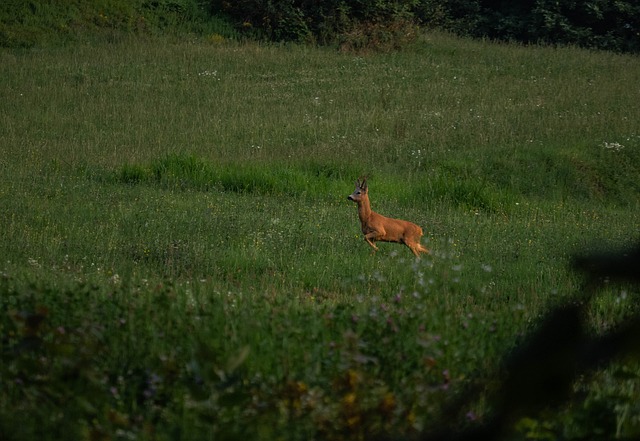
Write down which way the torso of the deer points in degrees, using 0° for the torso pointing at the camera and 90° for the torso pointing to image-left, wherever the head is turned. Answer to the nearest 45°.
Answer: approximately 90°

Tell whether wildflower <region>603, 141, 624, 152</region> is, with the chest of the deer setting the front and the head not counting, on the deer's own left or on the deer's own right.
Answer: on the deer's own right
